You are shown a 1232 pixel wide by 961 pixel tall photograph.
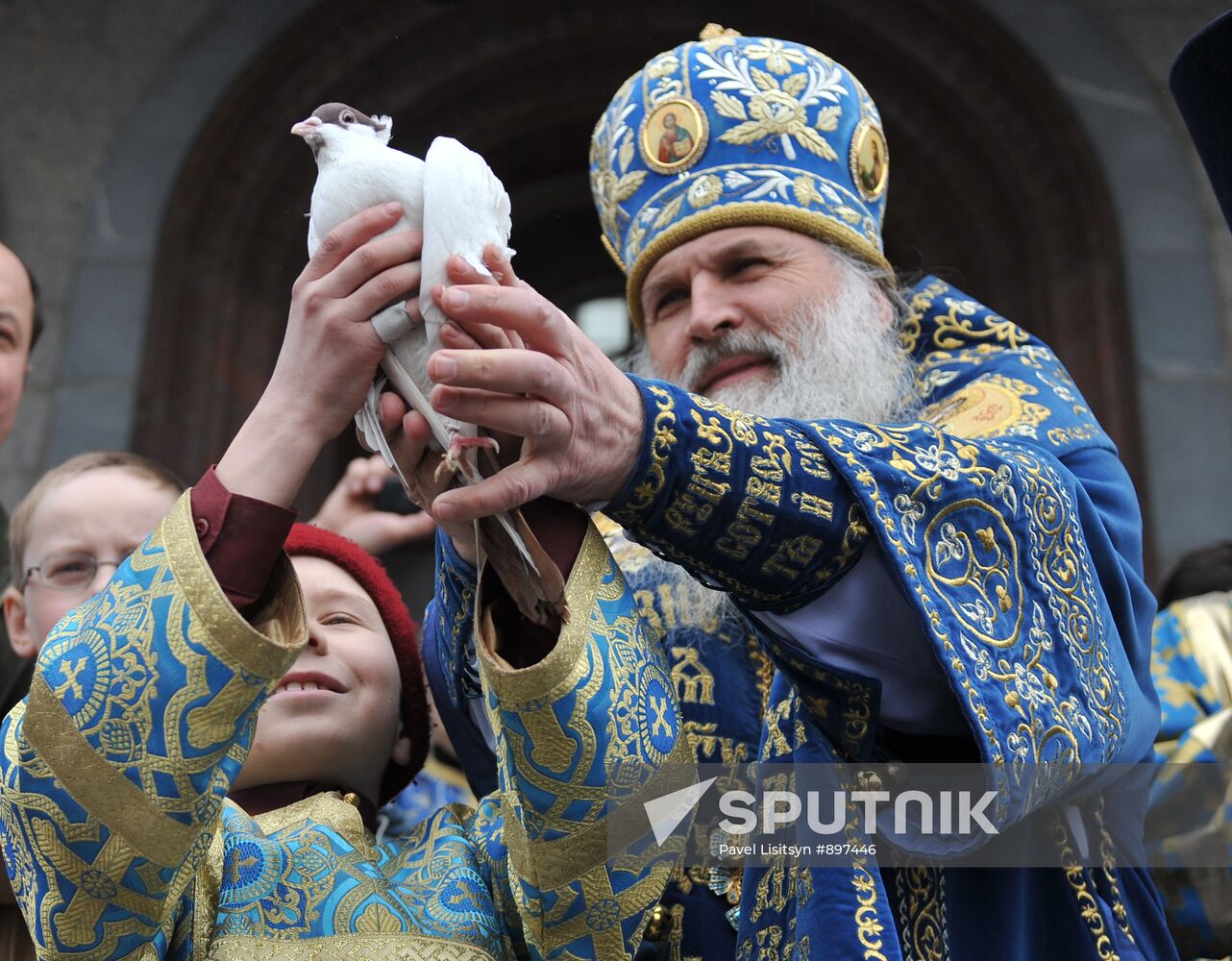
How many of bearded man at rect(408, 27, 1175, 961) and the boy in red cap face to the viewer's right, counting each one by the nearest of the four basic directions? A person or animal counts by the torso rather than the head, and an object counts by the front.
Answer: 0

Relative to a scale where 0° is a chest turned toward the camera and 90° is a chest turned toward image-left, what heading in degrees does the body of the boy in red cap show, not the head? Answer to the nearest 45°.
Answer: approximately 0°

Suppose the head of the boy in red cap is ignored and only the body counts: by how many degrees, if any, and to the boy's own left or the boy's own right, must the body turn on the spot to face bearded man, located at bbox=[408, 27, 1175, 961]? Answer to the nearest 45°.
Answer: approximately 90° to the boy's own left

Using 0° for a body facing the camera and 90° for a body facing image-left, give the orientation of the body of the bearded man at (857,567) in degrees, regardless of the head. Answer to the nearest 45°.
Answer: approximately 45°

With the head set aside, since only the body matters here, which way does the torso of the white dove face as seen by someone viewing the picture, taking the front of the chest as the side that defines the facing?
to the viewer's left
